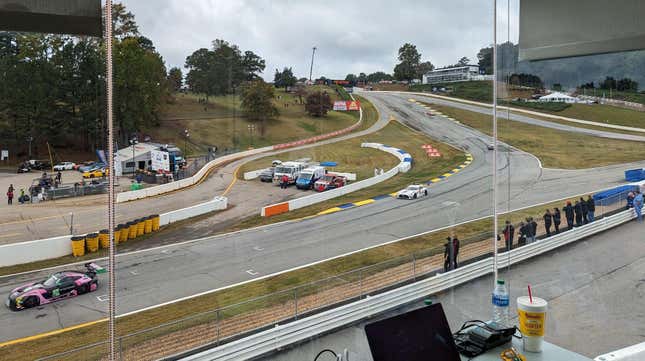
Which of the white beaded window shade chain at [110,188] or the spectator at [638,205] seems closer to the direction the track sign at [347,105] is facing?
the white beaded window shade chain

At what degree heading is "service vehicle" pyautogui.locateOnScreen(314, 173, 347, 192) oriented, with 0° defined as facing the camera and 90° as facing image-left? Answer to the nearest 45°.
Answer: approximately 45°

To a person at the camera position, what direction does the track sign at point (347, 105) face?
facing the viewer

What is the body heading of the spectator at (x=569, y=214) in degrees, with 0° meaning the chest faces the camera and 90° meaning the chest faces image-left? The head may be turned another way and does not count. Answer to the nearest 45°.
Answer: approximately 135°

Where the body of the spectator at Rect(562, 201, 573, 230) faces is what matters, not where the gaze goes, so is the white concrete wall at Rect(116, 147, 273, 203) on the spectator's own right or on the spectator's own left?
on the spectator's own left

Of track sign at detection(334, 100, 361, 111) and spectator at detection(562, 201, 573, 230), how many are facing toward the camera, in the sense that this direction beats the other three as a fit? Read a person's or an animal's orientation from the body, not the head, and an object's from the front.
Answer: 1

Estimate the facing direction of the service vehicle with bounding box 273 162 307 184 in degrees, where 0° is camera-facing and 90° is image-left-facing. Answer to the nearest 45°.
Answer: approximately 45°
